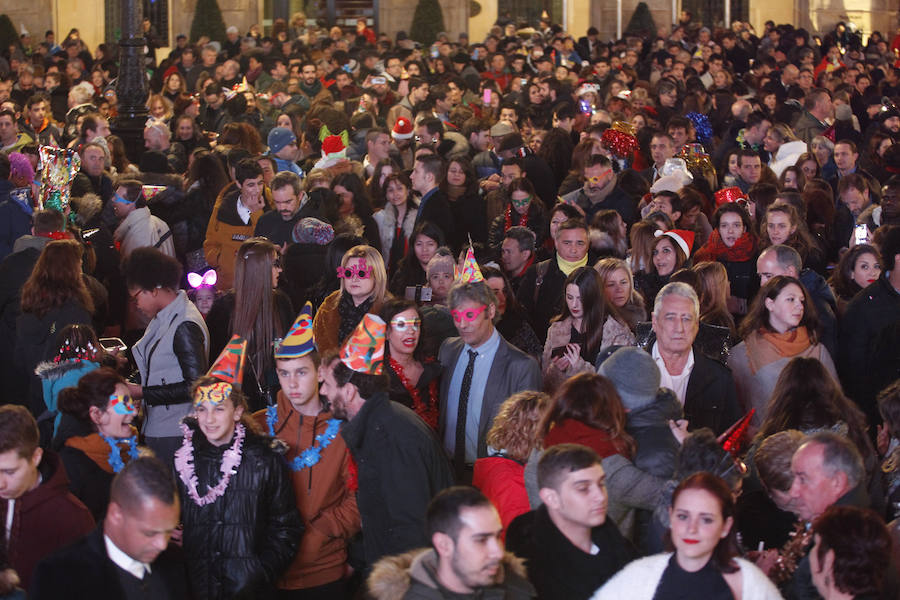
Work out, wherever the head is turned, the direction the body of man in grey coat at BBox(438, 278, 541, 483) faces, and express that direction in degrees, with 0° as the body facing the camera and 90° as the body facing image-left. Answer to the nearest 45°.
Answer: approximately 45°

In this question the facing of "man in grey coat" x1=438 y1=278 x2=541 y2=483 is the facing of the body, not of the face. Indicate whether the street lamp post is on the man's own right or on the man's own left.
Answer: on the man's own right
